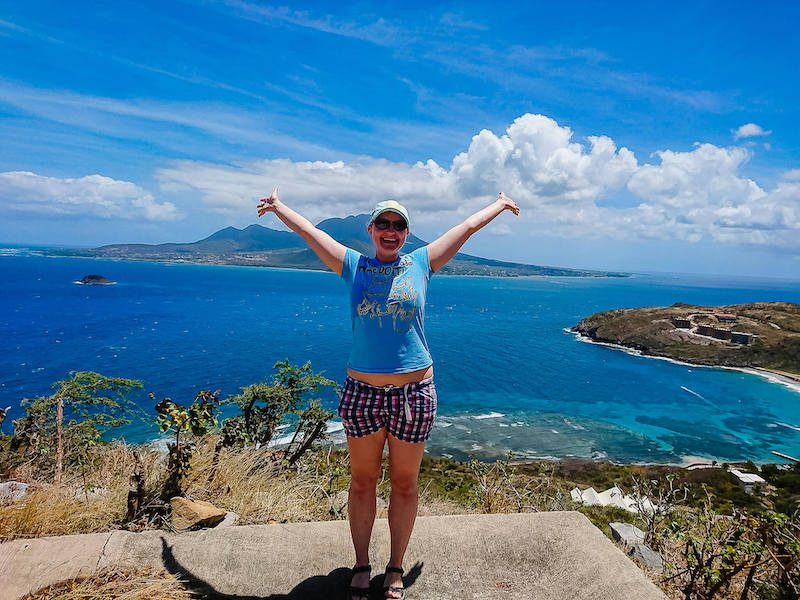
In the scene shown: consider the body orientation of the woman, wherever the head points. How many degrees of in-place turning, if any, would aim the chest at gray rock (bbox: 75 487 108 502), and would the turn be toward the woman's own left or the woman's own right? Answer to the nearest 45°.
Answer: approximately 135° to the woman's own right

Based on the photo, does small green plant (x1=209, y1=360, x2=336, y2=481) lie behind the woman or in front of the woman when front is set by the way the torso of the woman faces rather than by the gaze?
behind

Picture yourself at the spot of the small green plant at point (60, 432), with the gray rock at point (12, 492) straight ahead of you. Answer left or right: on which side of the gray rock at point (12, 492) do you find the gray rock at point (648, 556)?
left

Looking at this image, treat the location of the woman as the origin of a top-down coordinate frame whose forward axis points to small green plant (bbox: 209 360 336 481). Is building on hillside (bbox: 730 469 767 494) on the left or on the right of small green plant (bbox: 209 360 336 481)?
right

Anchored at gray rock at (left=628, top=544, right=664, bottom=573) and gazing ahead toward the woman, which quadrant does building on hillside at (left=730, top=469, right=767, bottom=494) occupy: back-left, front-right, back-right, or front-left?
back-right

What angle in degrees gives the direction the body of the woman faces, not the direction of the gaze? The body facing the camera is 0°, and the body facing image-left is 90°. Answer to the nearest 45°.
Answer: approximately 0°

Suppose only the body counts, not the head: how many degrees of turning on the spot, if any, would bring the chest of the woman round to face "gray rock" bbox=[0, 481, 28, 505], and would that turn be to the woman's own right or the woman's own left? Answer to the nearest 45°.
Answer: approximately 90° to the woman's own right

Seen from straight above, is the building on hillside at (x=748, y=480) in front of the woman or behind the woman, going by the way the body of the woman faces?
behind

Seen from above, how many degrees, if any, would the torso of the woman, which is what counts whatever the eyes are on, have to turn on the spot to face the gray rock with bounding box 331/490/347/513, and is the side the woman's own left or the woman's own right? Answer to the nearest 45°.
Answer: approximately 180°

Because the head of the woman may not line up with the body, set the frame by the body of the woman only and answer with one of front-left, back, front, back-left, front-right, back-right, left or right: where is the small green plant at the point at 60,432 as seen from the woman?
back-right

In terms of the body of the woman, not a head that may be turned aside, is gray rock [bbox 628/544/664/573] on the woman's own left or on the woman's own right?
on the woman's own left
